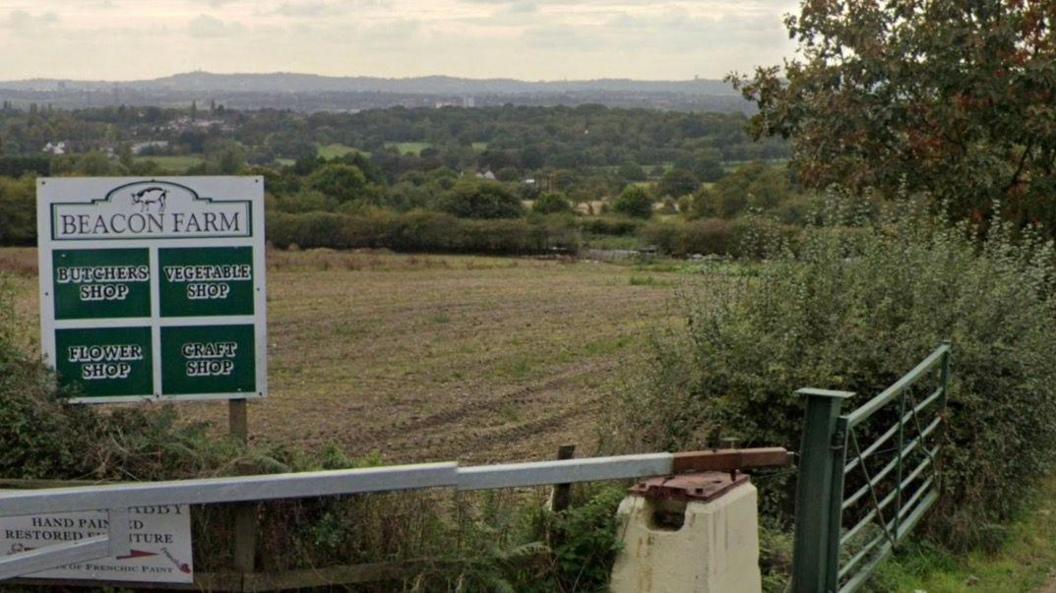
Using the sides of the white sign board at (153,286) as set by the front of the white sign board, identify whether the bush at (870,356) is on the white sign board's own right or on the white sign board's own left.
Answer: on the white sign board's own left

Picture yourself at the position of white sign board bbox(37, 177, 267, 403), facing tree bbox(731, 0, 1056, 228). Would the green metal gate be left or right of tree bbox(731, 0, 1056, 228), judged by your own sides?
right

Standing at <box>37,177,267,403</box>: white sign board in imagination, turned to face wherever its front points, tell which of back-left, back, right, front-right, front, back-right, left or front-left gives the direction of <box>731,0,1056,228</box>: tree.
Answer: back-left

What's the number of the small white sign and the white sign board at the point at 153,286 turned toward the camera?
2

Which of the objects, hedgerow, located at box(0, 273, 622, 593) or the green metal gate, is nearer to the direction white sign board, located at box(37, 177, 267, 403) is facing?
the hedgerow

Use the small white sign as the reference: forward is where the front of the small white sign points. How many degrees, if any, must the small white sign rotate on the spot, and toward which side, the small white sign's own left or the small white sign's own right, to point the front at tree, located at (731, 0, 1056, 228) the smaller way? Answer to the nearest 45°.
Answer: approximately 135° to the small white sign's own left

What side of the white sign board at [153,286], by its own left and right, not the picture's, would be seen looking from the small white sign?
front

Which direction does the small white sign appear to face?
toward the camera

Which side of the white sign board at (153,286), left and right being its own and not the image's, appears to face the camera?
front

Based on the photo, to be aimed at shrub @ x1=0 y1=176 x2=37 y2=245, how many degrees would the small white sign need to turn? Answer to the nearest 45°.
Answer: approximately 180°
